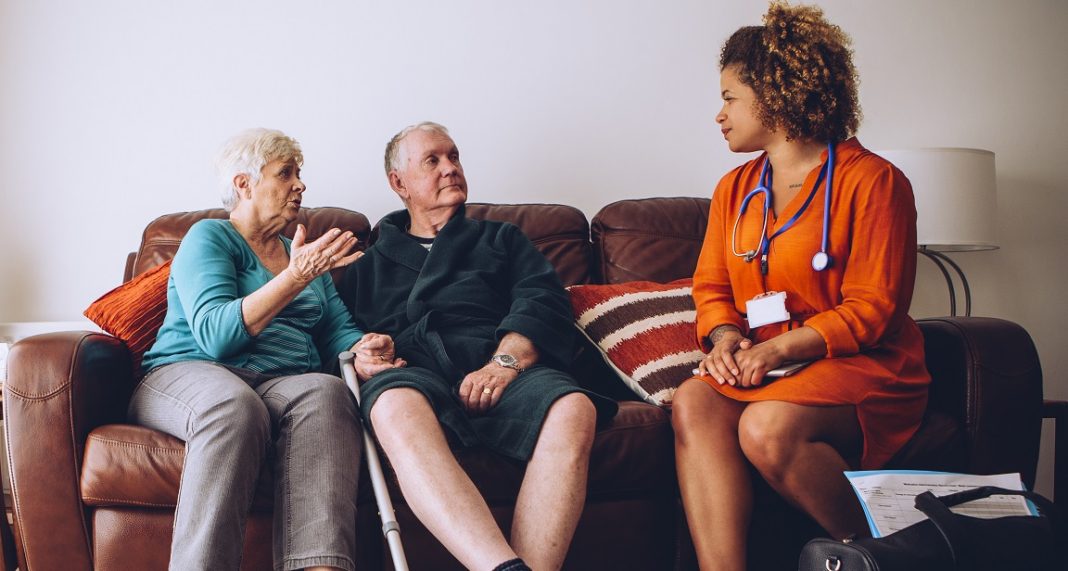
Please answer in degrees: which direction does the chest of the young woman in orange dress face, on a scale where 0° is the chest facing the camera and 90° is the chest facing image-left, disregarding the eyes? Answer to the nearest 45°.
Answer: approximately 45°

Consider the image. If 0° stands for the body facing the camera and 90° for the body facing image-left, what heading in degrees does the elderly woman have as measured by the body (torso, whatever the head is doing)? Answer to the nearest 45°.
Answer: approximately 315°

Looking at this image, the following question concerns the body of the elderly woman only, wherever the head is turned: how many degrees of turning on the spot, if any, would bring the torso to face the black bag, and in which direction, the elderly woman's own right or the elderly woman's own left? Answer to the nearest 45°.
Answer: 0° — they already face it

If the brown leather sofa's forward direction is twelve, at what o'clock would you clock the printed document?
The printed document is roughly at 10 o'clock from the brown leather sofa.

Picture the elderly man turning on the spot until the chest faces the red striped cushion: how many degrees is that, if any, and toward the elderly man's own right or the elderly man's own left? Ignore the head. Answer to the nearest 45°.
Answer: approximately 90° to the elderly man's own left

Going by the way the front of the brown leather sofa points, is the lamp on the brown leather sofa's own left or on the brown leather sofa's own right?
on the brown leather sofa's own left

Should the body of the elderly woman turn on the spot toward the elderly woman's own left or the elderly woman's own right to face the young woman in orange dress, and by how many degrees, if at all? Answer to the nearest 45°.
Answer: approximately 45° to the elderly woman's own left

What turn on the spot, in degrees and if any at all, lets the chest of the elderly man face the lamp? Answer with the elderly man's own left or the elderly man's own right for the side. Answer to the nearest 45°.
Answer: approximately 90° to the elderly man's own left

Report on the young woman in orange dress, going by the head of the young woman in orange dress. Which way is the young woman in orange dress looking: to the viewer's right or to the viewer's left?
to the viewer's left

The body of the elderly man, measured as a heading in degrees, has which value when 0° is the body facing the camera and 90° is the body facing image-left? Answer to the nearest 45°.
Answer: approximately 0°

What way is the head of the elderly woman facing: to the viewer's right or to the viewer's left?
to the viewer's right

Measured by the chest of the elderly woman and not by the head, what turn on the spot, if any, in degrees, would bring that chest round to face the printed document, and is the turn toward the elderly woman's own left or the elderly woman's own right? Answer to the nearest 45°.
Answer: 0° — they already face it
